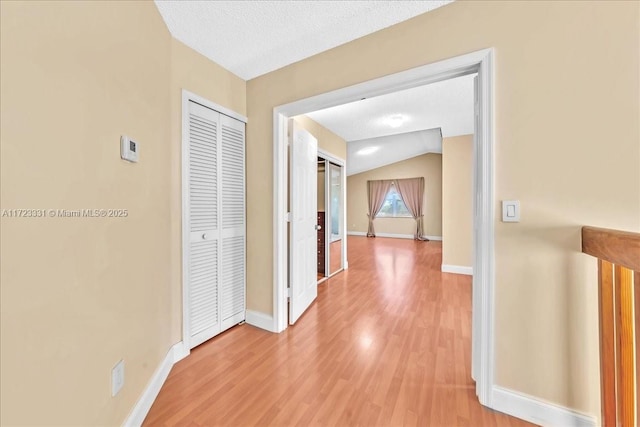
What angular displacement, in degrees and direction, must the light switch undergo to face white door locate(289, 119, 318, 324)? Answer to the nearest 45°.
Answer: approximately 90° to its right

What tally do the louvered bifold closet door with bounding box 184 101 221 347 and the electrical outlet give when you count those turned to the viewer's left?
0

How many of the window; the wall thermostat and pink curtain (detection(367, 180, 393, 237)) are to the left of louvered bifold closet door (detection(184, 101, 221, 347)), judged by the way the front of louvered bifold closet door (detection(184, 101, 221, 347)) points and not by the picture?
2

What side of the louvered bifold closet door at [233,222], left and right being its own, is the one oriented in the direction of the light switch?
front

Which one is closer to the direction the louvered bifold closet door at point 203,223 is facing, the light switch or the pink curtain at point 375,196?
the light switch

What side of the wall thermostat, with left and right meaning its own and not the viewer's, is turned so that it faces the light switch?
front

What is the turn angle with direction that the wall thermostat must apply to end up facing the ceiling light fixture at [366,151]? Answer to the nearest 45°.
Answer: approximately 90° to its left

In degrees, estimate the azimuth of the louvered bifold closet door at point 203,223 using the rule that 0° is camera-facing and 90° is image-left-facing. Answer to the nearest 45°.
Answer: approximately 315°

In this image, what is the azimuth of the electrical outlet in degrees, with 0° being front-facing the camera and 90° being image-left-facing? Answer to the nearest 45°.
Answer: approximately 315°

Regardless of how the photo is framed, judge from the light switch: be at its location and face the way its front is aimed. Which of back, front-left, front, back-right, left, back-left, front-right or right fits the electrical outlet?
front-right

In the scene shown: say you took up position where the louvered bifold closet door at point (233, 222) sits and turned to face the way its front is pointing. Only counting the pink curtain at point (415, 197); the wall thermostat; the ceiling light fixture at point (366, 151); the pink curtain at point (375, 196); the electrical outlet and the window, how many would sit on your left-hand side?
4

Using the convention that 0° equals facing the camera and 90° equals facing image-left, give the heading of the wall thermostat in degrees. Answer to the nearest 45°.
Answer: approximately 315°

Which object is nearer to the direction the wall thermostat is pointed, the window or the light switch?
the light switch

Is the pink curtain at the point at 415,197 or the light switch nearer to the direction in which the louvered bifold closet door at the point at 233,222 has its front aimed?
the light switch
